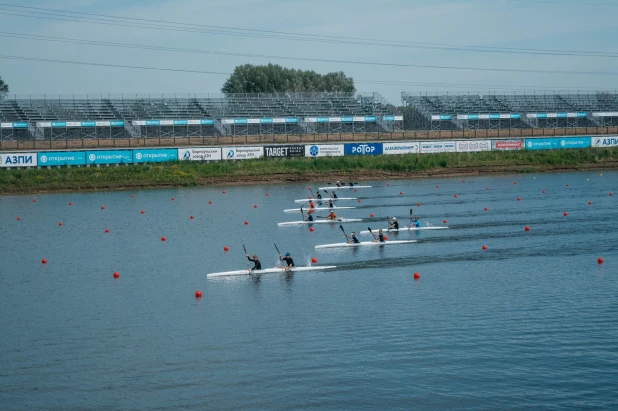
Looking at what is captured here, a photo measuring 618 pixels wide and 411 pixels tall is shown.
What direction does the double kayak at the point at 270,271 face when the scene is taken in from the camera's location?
facing to the left of the viewer

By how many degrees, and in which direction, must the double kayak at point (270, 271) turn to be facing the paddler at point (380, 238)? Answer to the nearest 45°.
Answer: approximately 135° to its right
